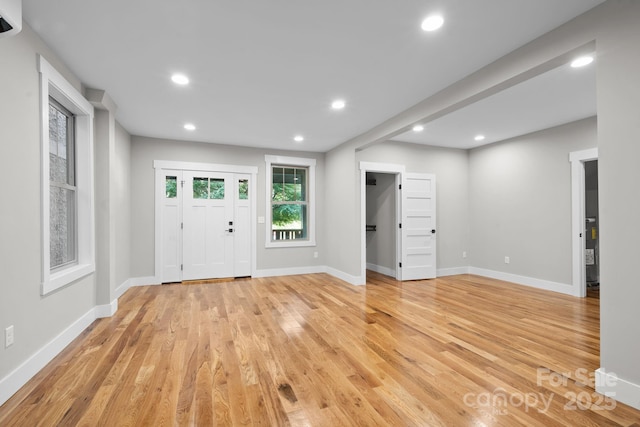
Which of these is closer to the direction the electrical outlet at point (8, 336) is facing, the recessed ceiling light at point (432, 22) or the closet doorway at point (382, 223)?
the recessed ceiling light

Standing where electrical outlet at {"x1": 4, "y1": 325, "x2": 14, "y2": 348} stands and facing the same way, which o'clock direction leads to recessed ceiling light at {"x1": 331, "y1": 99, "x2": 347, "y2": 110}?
The recessed ceiling light is roughly at 11 o'clock from the electrical outlet.

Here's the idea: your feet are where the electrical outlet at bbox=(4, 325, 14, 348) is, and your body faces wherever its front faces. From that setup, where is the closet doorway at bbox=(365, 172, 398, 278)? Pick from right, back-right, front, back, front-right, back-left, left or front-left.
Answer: front-left

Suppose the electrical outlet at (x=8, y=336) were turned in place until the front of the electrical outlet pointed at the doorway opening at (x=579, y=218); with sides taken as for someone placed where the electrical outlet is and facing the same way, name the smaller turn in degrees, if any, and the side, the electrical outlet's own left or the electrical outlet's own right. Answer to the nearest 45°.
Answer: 0° — it already faces it

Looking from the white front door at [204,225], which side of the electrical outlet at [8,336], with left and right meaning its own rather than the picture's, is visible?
left

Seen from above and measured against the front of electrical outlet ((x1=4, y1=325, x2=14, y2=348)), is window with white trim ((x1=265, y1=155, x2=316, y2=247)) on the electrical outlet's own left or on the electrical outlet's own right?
on the electrical outlet's own left

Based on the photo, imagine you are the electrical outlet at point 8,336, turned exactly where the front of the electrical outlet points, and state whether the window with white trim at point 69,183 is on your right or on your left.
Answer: on your left

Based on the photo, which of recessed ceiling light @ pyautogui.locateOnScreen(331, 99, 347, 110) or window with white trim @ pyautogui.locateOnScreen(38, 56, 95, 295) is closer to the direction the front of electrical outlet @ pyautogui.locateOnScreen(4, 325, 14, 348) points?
the recessed ceiling light

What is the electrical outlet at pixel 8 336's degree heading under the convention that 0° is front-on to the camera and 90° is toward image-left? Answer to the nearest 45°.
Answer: approximately 315°
